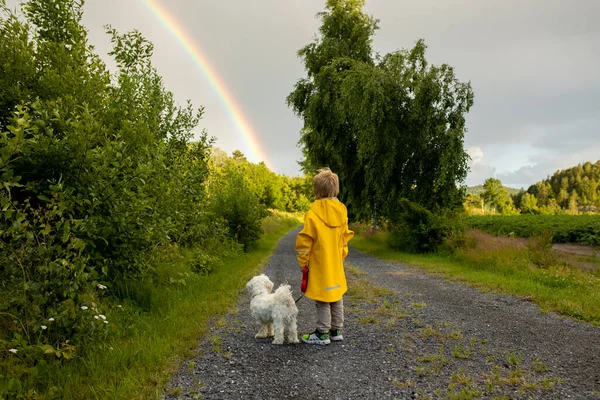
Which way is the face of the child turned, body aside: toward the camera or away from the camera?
away from the camera

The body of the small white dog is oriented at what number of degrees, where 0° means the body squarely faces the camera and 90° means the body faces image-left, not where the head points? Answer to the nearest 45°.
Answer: approximately 135°

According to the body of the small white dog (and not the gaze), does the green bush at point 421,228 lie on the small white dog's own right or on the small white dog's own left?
on the small white dog's own right

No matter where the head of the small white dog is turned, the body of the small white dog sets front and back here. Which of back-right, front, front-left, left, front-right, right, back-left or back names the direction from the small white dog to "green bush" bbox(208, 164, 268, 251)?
front-right
